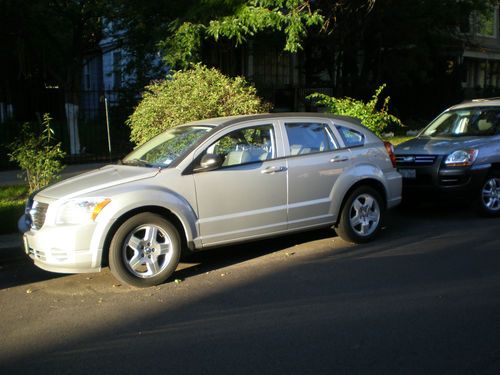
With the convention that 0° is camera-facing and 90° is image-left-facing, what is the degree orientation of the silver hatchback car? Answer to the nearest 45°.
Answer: approximately 45°

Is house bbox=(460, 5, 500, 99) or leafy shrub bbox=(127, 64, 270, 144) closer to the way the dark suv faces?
the leafy shrub

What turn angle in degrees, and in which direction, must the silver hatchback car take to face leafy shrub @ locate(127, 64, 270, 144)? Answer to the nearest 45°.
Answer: approximately 135° to its right

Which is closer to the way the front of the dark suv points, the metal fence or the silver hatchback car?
the silver hatchback car

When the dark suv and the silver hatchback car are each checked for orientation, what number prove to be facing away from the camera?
0

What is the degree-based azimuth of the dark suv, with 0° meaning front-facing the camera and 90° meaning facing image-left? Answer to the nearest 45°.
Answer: approximately 45°

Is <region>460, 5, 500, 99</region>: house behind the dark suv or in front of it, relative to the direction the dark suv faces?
behind

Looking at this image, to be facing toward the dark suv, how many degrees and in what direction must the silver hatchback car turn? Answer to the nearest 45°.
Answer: approximately 180°

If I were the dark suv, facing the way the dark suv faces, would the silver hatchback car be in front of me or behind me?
in front

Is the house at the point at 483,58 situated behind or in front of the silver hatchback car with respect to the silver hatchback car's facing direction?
behind

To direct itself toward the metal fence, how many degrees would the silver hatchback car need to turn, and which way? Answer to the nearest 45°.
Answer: approximately 135° to its right

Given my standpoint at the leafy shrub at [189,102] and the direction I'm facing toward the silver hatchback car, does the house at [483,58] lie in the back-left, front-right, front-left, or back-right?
back-left

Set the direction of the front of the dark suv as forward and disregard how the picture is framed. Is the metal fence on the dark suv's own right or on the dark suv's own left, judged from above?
on the dark suv's own right
